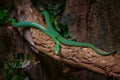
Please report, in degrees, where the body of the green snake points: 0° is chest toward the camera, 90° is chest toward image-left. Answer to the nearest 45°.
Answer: approximately 90°
